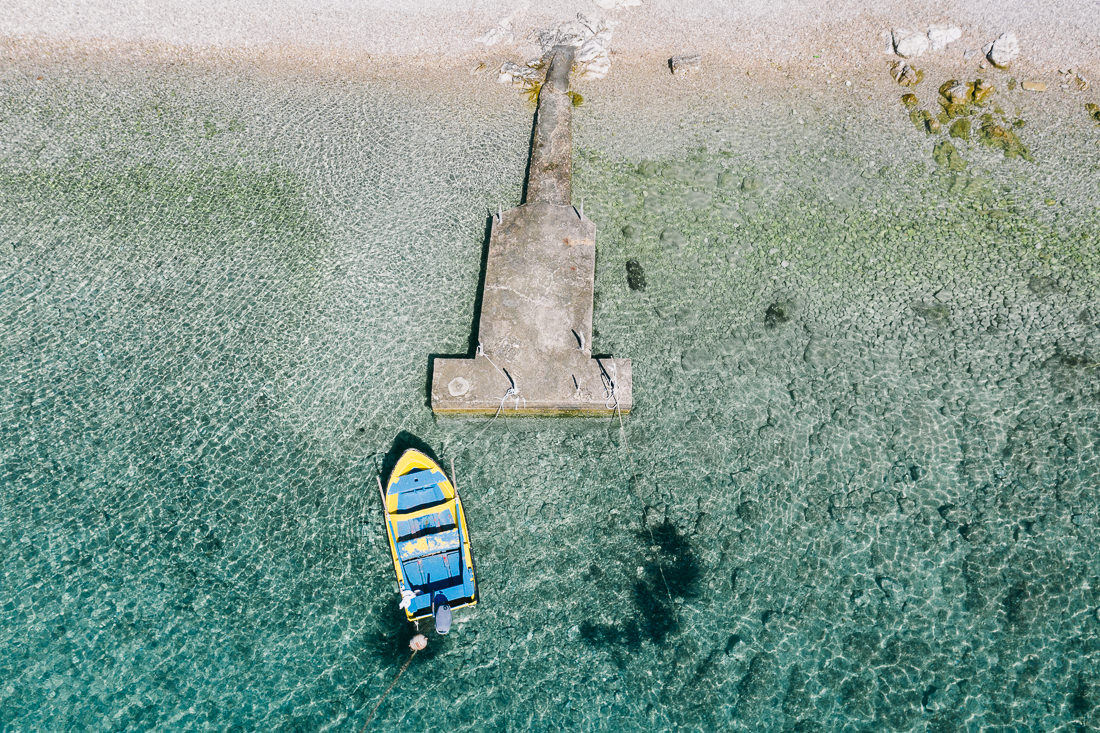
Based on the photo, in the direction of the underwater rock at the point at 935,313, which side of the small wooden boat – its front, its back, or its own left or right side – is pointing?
right

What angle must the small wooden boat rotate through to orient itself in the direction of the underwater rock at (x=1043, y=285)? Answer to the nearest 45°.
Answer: approximately 90° to its right

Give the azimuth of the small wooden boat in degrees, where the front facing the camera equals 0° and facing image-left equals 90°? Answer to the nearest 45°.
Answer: approximately 180°

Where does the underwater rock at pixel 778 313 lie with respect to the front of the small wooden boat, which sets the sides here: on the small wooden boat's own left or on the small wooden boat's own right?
on the small wooden boat's own right

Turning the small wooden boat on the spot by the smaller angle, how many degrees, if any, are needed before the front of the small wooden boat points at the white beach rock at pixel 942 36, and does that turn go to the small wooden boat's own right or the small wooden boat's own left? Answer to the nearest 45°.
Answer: approximately 90° to the small wooden boat's own right

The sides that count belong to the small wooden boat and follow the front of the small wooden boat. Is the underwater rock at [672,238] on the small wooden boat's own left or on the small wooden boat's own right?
on the small wooden boat's own right
